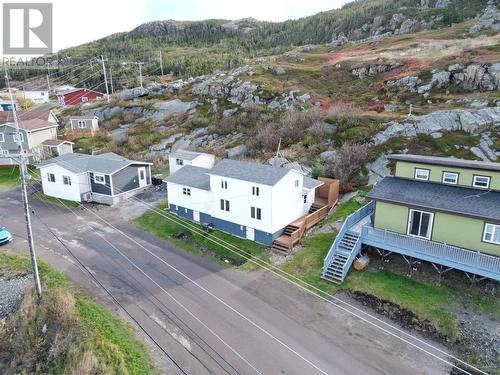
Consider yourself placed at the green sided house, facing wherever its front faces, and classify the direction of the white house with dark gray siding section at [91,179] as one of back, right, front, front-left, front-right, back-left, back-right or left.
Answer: right

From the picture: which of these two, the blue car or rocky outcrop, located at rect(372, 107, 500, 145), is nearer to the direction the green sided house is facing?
the blue car

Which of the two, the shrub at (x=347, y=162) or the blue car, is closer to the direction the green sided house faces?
the blue car

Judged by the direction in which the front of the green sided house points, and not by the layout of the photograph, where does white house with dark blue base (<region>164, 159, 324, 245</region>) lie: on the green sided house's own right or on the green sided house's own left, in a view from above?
on the green sided house's own right

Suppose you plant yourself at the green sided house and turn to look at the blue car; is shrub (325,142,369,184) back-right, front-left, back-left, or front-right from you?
front-right

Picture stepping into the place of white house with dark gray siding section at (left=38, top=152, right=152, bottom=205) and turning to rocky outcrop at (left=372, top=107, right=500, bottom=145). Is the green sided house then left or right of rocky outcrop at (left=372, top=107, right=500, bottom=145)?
right

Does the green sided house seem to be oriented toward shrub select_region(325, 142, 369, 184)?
no

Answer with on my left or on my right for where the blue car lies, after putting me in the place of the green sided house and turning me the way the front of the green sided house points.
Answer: on my right

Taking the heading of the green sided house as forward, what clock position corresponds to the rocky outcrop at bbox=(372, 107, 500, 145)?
The rocky outcrop is roughly at 6 o'clock from the green sided house.

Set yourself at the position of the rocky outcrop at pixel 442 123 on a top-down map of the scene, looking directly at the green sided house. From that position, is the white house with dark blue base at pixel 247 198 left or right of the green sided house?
right

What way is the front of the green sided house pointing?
toward the camera
